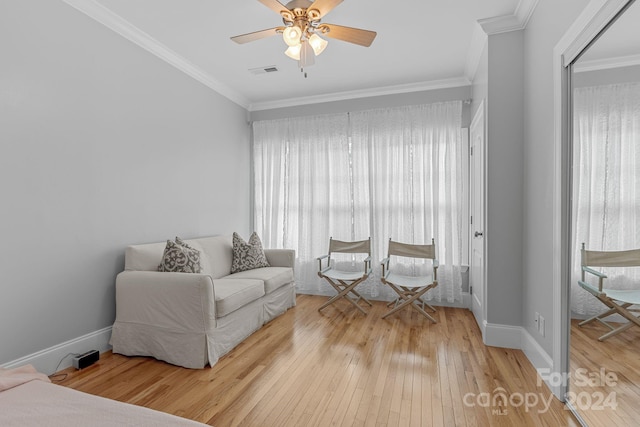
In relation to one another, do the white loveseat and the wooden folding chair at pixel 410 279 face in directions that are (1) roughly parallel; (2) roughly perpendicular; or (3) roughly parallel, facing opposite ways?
roughly perpendicular

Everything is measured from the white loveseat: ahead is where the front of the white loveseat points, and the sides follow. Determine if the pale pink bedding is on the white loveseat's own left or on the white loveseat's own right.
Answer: on the white loveseat's own right

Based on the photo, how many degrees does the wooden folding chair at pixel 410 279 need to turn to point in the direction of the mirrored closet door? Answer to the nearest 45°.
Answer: approximately 45° to its left

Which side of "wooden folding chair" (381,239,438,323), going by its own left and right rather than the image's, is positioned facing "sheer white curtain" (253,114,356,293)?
right

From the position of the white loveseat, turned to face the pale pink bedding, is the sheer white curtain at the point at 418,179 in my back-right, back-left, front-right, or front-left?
back-left

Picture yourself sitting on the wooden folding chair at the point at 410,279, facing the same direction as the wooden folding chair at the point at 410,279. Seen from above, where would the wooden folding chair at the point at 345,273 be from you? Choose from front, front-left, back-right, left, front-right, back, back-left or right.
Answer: right

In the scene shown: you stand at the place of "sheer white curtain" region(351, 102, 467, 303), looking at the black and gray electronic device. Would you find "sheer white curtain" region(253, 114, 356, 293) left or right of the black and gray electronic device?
right

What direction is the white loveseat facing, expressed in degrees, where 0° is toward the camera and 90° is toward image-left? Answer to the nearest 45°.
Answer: approximately 315°

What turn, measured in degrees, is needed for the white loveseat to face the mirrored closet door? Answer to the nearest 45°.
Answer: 0° — it already faces it

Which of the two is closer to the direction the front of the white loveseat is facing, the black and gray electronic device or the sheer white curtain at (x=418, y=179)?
the sheer white curtain

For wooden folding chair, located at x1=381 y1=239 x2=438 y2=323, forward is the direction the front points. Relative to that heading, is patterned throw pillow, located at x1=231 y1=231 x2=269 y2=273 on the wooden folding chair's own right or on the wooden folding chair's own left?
on the wooden folding chair's own right

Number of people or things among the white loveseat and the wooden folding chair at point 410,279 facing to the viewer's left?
0
